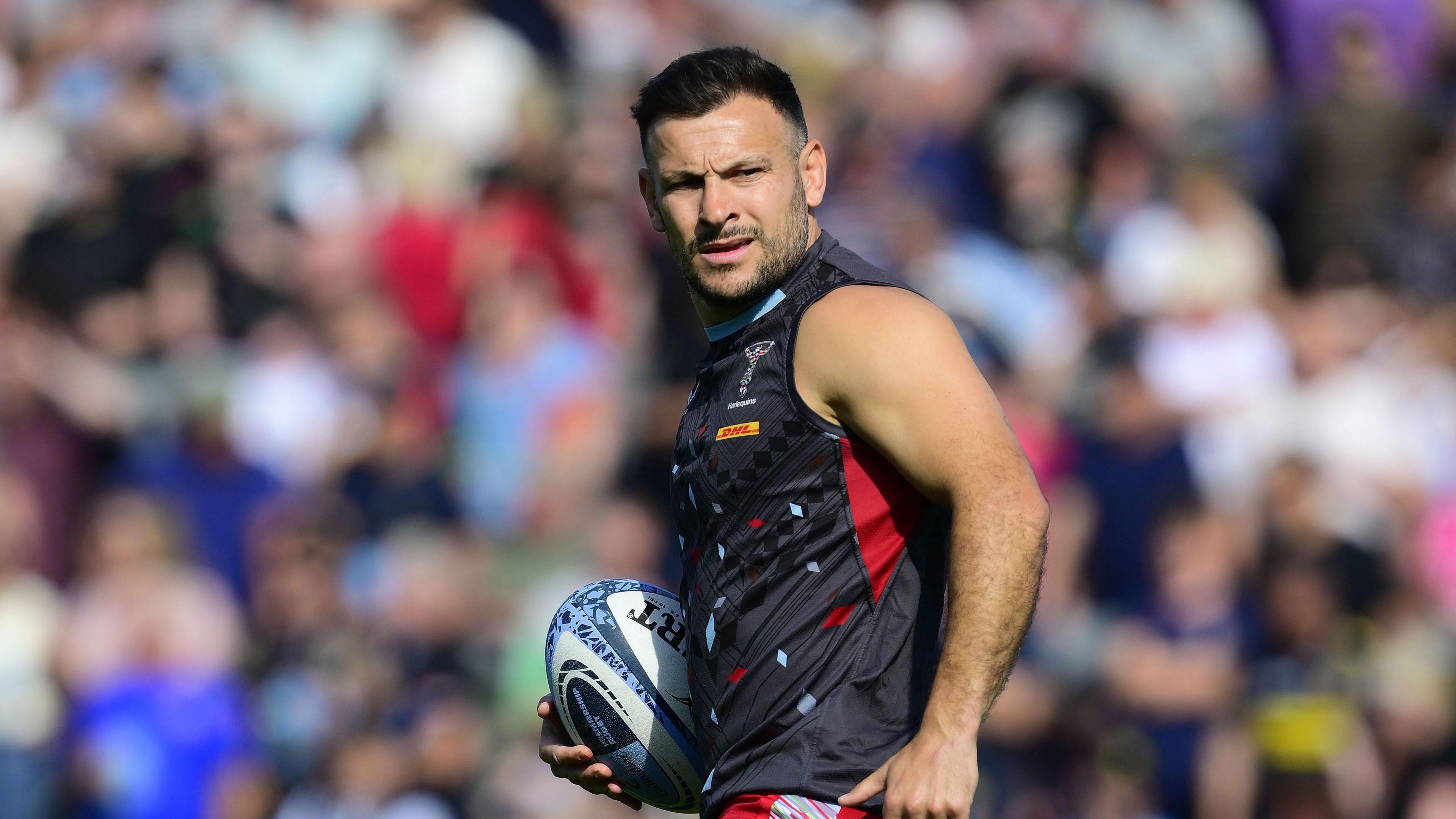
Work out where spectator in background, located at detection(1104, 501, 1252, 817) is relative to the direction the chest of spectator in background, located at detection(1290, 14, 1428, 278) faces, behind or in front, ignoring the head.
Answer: in front

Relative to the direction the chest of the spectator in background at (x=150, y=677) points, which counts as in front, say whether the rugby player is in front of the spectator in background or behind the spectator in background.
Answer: in front

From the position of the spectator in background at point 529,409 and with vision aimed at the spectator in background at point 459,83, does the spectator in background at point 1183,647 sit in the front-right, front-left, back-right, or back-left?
back-right

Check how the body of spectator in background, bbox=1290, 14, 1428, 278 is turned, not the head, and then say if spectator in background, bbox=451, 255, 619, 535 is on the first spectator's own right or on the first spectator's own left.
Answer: on the first spectator's own right

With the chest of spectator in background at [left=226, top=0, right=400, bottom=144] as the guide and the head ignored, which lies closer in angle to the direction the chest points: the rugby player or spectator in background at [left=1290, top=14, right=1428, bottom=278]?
the rugby player

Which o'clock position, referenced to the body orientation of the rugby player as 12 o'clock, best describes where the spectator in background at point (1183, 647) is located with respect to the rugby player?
The spectator in background is roughly at 5 o'clock from the rugby player.

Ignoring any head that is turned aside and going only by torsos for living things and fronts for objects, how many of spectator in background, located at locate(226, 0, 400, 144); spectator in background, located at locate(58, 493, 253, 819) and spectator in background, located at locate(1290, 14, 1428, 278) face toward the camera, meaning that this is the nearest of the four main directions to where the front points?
3

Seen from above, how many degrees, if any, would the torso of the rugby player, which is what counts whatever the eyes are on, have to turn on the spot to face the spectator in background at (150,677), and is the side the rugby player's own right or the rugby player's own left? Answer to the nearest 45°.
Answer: approximately 90° to the rugby player's own right

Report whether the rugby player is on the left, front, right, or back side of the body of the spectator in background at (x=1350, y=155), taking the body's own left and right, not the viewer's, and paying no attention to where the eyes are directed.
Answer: front

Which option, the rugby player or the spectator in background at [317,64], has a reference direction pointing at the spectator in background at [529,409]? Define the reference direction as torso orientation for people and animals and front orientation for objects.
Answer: the spectator in background at [317,64]

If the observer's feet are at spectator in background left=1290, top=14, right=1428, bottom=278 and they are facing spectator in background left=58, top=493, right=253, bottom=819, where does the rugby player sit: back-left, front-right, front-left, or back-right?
front-left

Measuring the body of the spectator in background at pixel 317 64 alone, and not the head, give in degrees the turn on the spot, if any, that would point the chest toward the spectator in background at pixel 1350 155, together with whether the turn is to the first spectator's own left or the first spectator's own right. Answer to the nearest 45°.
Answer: approximately 45° to the first spectator's own left

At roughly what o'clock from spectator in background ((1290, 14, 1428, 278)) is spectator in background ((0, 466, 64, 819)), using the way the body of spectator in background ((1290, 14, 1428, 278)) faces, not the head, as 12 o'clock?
spectator in background ((0, 466, 64, 819)) is roughly at 2 o'clock from spectator in background ((1290, 14, 1428, 278)).

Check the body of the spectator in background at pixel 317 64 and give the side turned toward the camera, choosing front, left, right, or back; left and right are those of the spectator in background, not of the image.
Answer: front

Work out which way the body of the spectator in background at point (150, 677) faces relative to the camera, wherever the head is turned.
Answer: toward the camera

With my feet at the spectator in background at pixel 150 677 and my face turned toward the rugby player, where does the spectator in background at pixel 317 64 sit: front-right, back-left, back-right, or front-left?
back-left

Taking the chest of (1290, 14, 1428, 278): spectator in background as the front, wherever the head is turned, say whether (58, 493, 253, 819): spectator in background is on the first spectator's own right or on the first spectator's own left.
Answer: on the first spectator's own right

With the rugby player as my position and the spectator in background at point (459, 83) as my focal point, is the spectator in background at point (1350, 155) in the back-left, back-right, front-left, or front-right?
front-right
